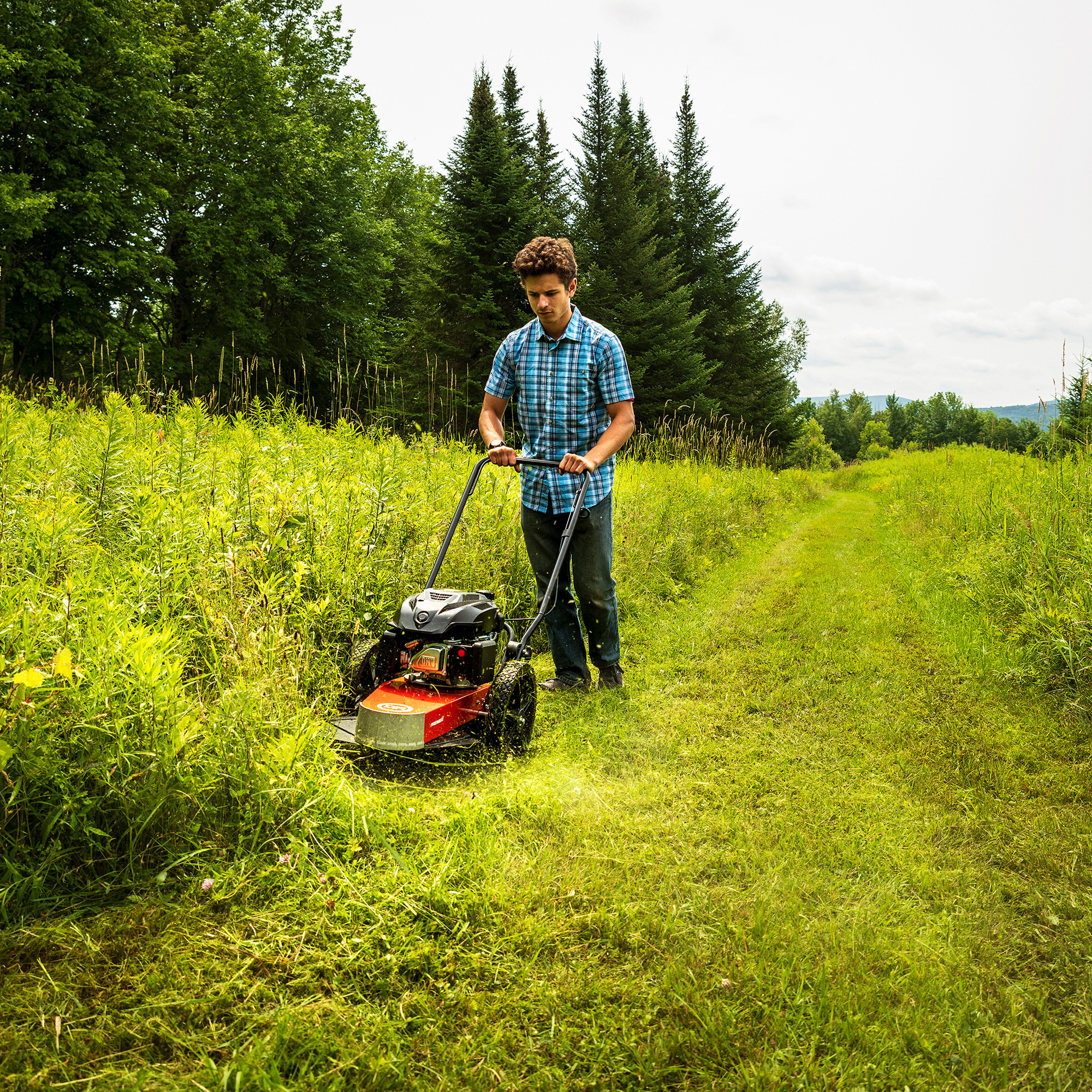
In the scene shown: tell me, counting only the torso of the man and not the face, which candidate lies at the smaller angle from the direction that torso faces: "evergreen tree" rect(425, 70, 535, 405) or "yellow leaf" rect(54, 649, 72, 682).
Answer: the yellow leaf

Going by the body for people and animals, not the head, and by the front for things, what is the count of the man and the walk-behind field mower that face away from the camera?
0

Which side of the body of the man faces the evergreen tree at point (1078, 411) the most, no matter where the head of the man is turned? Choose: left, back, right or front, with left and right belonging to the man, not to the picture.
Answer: back

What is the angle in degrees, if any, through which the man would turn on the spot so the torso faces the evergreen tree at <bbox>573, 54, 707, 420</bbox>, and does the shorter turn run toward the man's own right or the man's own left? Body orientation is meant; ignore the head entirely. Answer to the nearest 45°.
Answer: approximately 135° to the man's own right

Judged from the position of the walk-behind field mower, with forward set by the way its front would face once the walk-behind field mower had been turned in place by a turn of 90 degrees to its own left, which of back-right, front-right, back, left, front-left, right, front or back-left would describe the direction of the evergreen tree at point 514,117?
back-left

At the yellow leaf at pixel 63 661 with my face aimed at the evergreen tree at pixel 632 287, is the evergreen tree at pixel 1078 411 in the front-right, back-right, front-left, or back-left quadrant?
front-right

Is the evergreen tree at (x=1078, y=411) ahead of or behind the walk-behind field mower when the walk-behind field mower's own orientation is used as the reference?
behind

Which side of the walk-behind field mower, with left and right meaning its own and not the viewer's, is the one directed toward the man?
back

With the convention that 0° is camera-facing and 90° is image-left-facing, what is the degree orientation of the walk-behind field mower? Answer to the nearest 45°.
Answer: approximately 45°

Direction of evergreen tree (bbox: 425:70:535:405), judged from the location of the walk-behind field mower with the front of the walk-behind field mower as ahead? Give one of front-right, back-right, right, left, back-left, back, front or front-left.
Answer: back-right

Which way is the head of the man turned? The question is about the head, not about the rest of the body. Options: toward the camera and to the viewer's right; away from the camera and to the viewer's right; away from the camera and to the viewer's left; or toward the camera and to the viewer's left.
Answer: toward the camera and to the viewer's left

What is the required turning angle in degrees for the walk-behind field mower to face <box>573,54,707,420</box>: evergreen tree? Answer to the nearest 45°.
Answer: approximately 135° to its right

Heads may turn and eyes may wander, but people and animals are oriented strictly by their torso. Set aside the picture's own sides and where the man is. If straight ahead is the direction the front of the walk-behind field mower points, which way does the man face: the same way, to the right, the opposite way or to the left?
the same way
